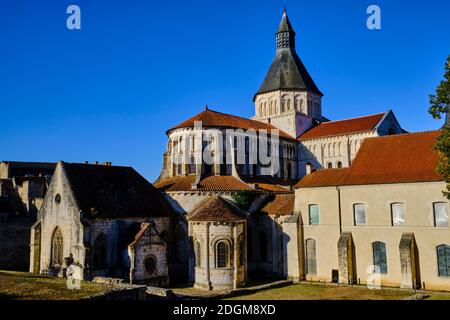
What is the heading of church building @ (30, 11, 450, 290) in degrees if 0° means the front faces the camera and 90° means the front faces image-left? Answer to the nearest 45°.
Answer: approximately 225°

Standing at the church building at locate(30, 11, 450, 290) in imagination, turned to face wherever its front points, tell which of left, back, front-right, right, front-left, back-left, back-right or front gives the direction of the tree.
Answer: right

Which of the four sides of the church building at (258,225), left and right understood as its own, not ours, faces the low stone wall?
back

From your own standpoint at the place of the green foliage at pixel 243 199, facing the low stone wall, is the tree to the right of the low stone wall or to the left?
left
